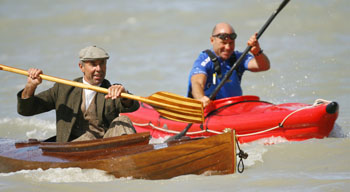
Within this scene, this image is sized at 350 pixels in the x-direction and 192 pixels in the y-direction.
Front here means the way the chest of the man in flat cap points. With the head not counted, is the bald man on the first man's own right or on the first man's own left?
on the first man's own left

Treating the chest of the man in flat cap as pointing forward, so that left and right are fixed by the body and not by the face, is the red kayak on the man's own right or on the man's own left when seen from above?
on the man's own left

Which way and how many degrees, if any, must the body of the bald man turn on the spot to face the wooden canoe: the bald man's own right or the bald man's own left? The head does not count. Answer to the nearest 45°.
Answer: approximately 45° to the bald man's own right

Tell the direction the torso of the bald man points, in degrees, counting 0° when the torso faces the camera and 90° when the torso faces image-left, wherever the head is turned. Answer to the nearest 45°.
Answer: approximately 315°

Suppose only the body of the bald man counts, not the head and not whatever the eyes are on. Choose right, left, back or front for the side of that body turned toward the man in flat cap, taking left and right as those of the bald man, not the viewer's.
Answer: right
